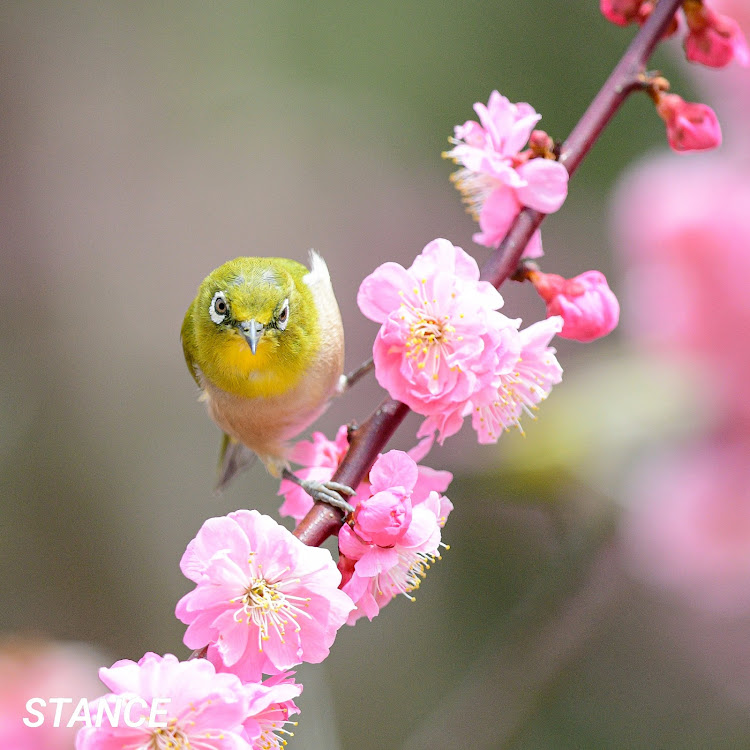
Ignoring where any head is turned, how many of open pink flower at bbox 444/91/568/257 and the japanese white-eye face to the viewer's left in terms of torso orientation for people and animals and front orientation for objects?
1

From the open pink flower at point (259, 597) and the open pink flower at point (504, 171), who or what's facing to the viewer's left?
the open pink flower at point (504, 171)

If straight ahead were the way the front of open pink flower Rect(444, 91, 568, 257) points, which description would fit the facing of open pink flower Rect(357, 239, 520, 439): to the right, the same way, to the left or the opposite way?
to the left

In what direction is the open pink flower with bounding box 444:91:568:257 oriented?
to the viewer's left
